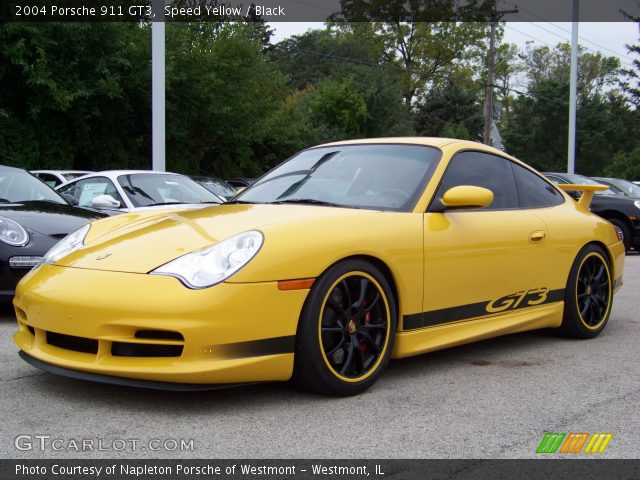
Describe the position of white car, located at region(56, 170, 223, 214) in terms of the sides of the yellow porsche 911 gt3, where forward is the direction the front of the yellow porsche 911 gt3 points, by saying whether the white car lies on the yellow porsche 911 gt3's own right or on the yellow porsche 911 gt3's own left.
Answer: on the yellow porsche 911 gt3's own right

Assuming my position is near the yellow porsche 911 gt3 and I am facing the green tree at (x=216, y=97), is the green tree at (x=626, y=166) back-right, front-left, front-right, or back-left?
front-right

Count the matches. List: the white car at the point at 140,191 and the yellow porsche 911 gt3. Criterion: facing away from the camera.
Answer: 0

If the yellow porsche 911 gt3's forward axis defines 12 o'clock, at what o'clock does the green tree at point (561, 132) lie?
The green tree is roughly at 5 o'clock from the yellow porsche 911 gt3.

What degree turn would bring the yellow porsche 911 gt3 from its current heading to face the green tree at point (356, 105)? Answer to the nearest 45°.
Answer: approximately 135° to its right

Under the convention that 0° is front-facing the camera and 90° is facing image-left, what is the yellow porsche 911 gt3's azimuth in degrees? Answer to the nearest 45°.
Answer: approximately 45°

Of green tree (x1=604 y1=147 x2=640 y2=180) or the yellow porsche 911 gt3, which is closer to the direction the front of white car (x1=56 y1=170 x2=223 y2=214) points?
the yellow porsche 911 gt3

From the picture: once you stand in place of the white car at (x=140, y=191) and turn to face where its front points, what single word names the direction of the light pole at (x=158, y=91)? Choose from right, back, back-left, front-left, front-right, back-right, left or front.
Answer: back-left
